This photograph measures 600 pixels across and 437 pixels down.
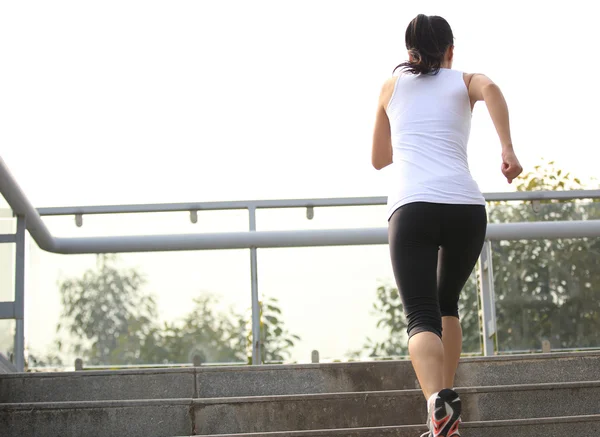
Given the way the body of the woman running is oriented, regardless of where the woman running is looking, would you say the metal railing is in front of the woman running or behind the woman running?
in front

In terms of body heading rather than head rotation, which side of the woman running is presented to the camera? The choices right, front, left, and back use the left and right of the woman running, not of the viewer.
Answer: back

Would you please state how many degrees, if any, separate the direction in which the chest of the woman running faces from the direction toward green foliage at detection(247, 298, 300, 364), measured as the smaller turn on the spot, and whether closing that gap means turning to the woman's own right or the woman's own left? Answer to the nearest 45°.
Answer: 0° — they already face it

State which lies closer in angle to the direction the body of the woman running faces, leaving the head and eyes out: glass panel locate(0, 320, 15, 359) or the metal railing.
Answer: the metal railing

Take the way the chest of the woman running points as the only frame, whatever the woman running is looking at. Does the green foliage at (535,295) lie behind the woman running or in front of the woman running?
in front

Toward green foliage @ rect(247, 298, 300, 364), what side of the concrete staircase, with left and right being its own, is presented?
back

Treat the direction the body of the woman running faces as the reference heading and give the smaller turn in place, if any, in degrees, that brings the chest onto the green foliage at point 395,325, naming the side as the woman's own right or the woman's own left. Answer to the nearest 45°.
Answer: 0° — they already face it

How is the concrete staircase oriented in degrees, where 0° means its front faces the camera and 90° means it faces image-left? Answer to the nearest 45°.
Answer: approximately 0°
